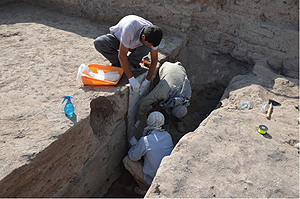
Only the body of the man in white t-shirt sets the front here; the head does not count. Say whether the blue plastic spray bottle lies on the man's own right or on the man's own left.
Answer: on the man's own right

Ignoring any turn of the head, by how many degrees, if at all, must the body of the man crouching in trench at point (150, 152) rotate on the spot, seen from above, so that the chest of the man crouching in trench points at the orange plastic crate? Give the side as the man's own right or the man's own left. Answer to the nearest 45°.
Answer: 0° — they already face it

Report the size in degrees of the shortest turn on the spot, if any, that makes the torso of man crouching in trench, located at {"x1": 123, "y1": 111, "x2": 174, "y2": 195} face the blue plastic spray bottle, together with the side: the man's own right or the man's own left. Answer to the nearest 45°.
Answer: approximately 45° to the man's own left

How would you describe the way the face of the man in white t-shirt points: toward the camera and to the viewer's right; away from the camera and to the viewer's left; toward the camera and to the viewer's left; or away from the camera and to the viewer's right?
toward the camera and to the viewer's right

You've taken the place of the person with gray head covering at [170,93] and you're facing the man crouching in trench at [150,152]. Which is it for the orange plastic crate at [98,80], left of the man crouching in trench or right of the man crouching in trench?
right

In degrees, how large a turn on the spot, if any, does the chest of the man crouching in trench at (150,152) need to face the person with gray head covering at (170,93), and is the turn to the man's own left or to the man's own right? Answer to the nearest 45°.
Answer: approximately 45° to the man's own right

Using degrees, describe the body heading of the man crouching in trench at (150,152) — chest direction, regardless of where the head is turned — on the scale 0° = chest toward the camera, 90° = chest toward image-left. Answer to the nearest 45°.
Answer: approximately 135°

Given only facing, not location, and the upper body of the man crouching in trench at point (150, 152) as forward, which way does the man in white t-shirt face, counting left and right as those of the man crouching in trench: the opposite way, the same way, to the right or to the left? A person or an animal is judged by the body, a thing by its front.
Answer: the opposite way
